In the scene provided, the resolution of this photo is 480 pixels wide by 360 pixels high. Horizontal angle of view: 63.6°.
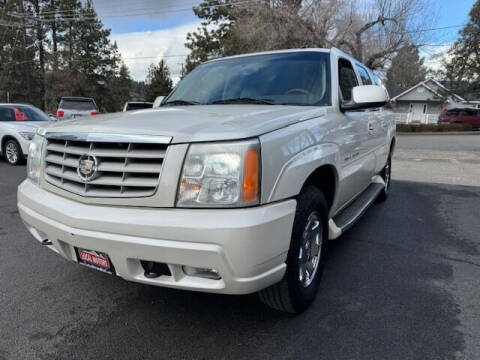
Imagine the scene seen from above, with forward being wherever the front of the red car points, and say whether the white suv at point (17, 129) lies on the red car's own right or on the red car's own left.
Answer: on the red car's own left

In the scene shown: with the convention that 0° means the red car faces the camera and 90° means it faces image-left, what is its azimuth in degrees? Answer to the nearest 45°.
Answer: approximately 90°

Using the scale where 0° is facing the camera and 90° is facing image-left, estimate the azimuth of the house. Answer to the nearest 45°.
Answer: approximately 0°

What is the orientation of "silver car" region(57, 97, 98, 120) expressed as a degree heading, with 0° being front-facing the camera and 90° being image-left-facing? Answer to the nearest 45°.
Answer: approximately 180°

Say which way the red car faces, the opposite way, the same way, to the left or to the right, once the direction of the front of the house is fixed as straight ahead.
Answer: to the right

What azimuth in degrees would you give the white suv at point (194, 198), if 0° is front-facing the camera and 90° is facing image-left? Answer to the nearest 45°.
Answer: approximately 45°

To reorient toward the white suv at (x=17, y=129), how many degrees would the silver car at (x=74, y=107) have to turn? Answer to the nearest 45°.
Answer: approximately 180°

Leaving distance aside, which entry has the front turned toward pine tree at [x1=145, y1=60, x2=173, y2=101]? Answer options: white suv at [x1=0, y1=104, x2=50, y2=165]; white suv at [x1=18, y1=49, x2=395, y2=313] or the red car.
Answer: the red car

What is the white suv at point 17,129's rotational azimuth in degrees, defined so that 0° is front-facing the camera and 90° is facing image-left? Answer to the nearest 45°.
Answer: approximately 315°

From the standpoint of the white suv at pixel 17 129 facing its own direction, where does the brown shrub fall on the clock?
The brown shrub is roughly at 10 o'clock from the white suv.

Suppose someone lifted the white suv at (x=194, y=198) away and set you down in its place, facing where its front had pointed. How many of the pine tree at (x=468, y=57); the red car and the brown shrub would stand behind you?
3
